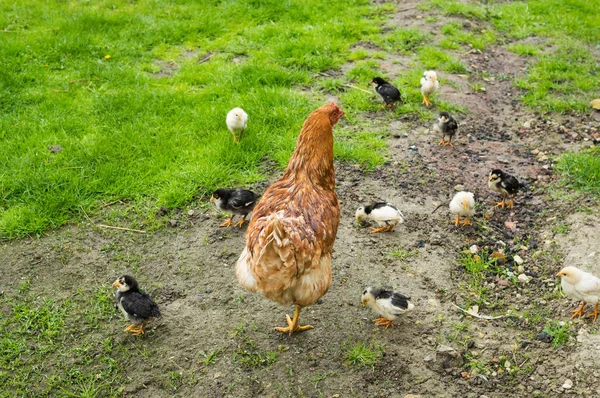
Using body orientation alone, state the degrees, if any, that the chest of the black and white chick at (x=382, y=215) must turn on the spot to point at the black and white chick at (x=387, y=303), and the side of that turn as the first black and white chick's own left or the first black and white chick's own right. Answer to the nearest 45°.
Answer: approximately 90° to the first black and white chick's own left

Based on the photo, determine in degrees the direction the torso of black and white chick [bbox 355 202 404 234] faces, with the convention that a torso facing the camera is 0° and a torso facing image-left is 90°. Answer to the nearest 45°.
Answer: approximately 90°

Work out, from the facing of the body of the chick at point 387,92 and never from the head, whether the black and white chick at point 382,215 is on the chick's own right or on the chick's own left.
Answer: on the chick's own left

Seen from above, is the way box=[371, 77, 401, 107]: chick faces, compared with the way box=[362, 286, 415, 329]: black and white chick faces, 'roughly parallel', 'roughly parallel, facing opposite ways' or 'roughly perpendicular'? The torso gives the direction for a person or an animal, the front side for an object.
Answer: roughly parallel

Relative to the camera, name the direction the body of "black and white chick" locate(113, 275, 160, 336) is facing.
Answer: to the viewer's left

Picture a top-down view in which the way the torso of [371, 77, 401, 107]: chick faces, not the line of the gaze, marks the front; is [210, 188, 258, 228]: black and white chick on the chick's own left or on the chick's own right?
on the chick's own left

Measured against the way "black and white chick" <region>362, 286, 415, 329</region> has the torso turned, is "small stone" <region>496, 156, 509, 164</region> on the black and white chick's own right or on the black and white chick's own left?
on the black and white chick's own right

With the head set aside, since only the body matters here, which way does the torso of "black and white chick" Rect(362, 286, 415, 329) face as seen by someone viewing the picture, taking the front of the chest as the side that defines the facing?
to the viewer's left

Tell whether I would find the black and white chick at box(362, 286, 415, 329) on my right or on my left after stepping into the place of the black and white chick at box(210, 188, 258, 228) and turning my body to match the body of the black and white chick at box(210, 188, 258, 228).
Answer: on my left

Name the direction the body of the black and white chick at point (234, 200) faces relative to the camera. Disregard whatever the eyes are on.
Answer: to the viewer's left

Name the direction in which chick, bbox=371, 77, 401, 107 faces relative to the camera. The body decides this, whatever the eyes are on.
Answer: to the viewer's left

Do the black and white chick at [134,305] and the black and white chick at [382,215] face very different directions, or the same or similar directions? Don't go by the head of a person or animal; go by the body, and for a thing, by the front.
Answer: same or similar directions
